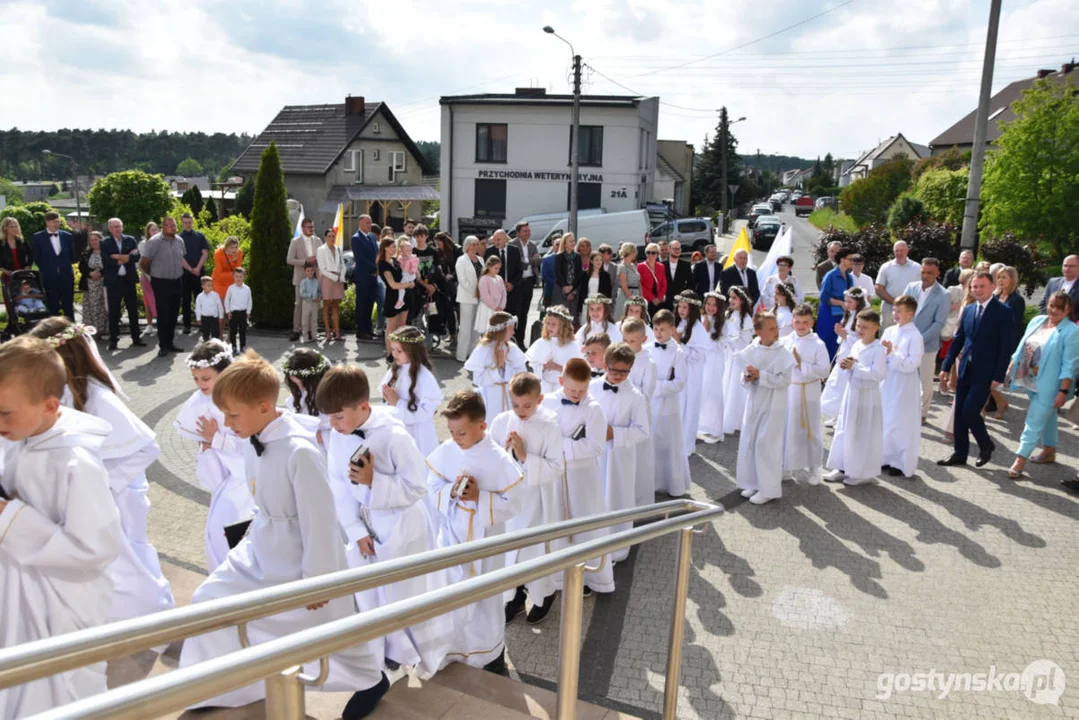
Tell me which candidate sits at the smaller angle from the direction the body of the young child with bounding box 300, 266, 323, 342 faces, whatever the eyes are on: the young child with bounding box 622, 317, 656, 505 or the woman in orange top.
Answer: the young child

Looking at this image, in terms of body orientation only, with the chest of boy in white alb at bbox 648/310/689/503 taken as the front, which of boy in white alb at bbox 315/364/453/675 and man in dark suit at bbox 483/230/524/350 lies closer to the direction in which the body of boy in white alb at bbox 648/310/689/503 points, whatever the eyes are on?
the boy in white alb

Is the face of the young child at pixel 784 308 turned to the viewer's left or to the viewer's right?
to the viewer's left

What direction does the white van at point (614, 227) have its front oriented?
to the viewer's left

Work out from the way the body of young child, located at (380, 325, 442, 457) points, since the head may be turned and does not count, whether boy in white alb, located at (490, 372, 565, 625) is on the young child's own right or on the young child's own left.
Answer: on the young child's own left

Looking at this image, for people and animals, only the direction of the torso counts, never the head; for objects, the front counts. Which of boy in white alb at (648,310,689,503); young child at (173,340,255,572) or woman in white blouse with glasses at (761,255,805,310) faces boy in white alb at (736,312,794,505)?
the woman in white blouse with glasses

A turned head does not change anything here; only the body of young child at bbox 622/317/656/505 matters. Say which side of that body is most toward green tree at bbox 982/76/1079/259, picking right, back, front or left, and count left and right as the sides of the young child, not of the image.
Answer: back

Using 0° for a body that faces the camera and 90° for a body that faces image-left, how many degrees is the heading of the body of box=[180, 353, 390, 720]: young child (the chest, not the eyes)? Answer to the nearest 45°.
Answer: approximately 90°

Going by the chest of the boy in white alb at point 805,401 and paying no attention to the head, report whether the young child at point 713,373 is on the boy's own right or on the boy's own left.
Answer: on the boy's own right
